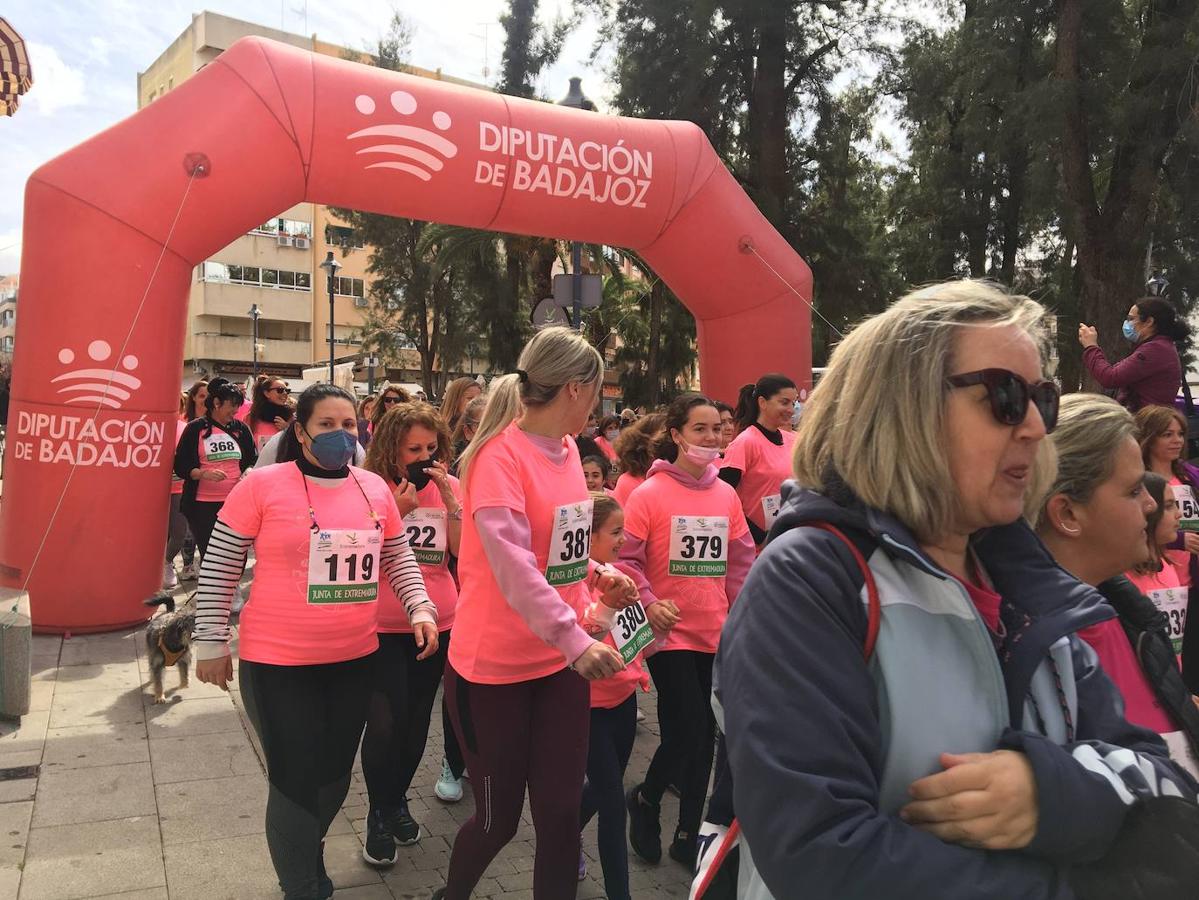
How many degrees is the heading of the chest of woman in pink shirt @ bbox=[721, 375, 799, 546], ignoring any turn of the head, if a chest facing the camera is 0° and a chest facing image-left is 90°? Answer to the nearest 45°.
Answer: approximately 315°

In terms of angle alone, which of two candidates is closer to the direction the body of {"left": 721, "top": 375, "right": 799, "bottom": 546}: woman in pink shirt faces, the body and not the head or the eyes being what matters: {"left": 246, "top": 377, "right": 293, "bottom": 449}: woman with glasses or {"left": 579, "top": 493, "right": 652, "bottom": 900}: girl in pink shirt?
the girl in pink shirt

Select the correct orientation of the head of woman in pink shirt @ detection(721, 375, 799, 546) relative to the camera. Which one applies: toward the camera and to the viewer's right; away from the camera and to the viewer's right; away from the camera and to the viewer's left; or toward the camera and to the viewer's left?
toward the camera and to the viewer's right

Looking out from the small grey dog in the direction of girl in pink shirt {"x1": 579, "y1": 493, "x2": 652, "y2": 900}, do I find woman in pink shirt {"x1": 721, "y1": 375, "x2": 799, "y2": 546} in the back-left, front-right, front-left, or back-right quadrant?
front-left

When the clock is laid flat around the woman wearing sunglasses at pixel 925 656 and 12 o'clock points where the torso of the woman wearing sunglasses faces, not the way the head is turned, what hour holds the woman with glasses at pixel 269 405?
The woman with glasses is roughly at 6 o'clock from the woman wearing sunglasses.

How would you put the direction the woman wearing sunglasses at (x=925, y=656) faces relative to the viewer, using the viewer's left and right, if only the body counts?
facing the viewer and to the right of the viewer

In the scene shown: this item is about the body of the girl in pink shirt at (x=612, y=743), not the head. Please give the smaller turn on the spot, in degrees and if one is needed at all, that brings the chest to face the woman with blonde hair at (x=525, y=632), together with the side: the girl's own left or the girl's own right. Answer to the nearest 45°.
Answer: approximately 90° to the girl's own right

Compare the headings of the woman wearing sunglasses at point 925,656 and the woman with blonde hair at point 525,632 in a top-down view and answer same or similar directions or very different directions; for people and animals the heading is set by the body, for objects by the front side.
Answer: same or similar directions

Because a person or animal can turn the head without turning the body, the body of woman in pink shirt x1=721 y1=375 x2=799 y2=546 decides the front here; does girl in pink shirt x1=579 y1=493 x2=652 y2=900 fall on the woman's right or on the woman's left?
on the woman's right

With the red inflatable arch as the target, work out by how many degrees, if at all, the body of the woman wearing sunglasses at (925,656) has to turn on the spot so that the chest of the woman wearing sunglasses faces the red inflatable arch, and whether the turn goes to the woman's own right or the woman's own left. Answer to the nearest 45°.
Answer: approximately 180°

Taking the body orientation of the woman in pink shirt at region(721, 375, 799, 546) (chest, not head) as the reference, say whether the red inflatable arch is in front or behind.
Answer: behind

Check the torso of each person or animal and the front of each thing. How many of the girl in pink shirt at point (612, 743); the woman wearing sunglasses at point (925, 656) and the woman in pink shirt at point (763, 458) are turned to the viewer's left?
0

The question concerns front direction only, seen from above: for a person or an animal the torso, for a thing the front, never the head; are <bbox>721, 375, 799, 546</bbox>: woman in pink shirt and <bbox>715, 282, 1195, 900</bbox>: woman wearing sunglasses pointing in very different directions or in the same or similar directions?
same or similar directions

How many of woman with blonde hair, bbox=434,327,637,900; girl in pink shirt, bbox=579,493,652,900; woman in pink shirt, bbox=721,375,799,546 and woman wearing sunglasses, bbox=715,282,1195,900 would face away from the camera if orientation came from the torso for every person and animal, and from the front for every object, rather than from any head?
0

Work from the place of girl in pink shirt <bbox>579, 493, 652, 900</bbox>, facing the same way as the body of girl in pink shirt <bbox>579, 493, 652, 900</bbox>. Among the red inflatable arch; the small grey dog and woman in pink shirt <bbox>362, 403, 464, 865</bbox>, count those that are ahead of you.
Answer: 0

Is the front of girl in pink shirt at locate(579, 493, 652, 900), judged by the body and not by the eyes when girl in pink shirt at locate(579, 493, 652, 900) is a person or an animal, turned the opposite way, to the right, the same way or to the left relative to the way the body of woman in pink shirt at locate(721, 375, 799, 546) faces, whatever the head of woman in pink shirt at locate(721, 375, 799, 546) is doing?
the same way

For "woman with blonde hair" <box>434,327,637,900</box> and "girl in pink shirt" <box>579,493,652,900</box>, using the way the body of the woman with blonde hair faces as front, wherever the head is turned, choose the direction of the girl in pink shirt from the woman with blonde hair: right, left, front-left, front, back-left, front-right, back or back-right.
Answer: left

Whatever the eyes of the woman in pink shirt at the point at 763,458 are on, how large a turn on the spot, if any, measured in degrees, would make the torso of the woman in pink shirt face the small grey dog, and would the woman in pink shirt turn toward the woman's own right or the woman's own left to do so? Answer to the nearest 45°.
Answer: approximately 135° to the woman's own right

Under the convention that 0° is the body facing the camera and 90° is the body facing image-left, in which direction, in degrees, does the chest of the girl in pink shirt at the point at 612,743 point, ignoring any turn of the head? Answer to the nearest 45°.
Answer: approximately 315°
